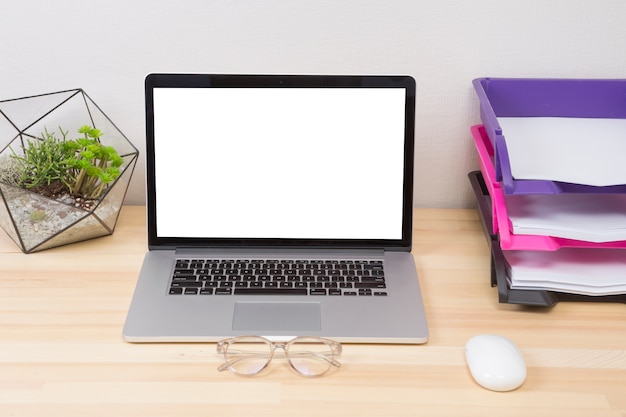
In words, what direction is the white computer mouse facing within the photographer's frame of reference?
facing away from the viewer and to the left of the viewer
